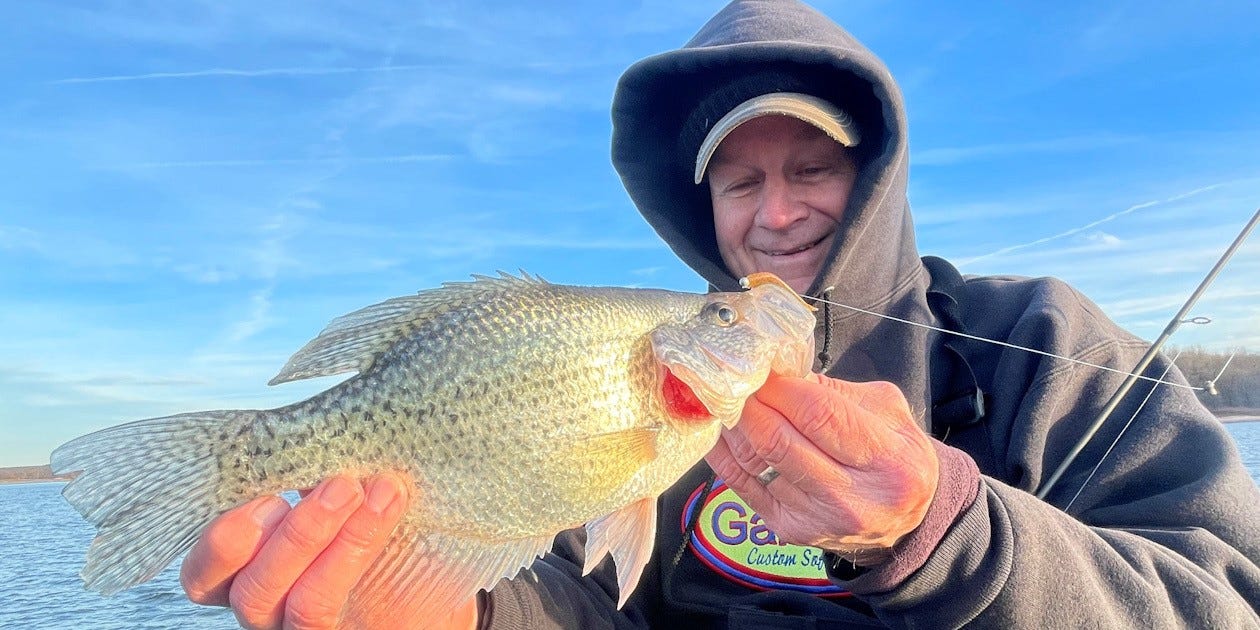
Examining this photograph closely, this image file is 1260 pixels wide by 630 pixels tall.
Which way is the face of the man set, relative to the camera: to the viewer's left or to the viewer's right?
to the viewer's left

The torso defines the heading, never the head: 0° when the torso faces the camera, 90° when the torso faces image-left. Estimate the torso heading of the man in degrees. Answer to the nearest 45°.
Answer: approximately 45°
